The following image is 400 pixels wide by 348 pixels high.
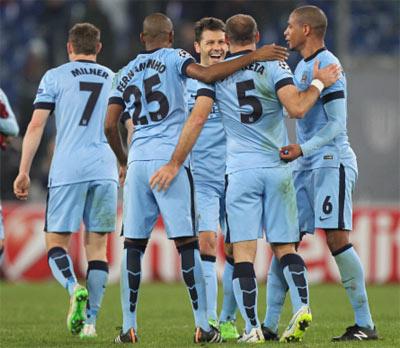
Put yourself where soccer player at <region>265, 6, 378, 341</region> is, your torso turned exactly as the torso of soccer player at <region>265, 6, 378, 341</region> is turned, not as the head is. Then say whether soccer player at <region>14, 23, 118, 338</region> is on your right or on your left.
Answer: on your right

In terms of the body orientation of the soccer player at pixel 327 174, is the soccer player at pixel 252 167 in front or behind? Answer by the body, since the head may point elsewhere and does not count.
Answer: in front

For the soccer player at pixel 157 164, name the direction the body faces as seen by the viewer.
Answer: away from the camera

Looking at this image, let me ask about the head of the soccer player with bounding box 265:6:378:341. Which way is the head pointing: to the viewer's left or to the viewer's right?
to the viewer's left

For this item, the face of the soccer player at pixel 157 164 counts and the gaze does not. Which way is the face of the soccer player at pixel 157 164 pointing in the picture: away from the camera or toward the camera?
away from the camera

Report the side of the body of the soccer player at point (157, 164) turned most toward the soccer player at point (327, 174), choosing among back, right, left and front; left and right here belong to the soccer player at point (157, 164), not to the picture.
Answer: right

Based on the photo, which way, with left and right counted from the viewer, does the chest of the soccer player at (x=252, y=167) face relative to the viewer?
facing away from the viewer

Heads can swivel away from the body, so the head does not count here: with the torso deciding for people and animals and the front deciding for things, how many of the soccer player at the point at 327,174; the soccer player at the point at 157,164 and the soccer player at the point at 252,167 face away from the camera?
2

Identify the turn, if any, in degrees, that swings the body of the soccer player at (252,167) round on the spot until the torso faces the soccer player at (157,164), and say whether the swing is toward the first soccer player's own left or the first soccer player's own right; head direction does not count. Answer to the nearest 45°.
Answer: approximately 90° to the first soccer player's own left

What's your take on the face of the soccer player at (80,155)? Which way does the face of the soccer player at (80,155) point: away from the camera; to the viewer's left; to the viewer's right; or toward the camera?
away from the camera

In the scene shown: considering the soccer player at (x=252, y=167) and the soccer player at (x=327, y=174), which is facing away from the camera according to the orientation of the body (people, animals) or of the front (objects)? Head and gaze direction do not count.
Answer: the soccer player at (x=252, y=167)

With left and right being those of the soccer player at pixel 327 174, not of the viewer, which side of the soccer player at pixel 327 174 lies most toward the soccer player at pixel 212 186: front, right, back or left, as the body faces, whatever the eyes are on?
front

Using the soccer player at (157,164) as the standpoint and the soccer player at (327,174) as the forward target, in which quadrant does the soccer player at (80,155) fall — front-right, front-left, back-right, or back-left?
back-left
